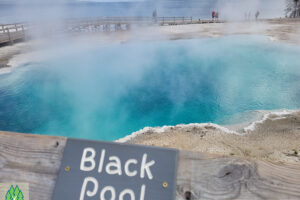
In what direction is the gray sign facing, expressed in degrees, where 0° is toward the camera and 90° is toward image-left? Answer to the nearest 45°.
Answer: approximately 0°

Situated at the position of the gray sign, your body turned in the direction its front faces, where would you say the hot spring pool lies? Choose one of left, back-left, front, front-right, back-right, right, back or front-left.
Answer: back
